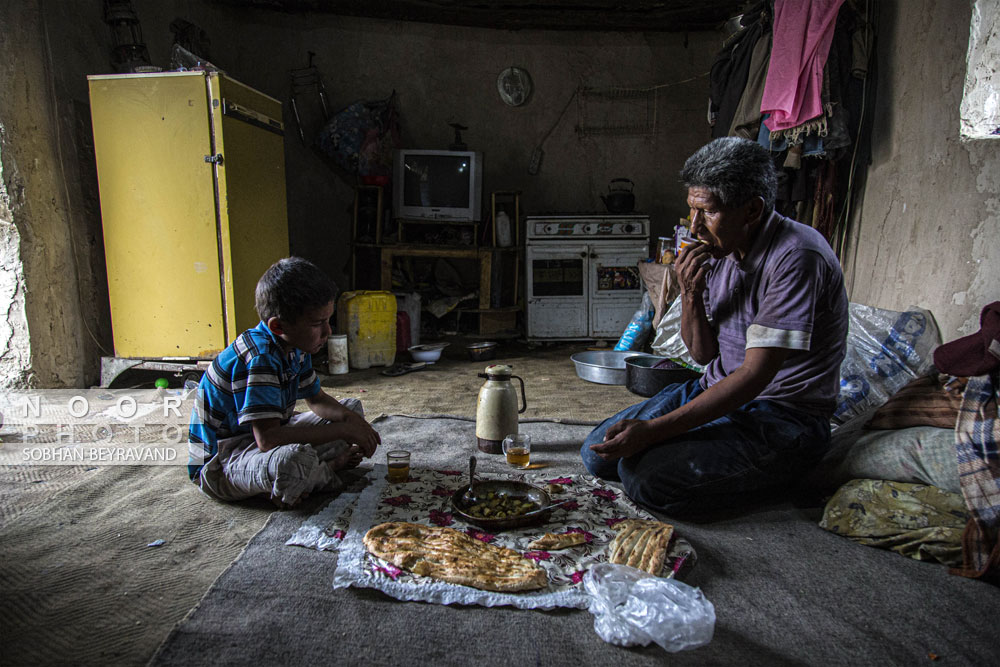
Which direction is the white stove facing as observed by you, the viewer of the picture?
facing the viewer

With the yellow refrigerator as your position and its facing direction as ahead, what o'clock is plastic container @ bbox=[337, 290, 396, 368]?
The plastic container is roughly at 10 o'clock from the yellow refrigerator.

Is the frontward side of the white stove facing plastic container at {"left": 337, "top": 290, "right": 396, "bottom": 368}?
no

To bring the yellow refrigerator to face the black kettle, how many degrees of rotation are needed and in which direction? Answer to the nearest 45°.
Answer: approximately 45° to its left

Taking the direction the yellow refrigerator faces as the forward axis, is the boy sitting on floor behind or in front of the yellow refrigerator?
in front

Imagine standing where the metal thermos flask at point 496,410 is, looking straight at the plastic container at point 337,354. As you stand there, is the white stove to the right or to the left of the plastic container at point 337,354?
right

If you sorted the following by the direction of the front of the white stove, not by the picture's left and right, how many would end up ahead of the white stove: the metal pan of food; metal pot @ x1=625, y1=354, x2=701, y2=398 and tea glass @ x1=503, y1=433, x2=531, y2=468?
3

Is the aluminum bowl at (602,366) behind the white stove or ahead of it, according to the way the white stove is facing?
ahead

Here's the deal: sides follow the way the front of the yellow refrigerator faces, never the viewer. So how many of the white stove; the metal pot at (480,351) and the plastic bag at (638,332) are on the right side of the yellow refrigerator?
0

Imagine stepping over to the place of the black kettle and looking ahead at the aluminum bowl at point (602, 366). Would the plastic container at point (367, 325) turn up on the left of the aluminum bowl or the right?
right

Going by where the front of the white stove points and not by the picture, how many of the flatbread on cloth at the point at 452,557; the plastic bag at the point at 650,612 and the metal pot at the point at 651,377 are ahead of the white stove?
3

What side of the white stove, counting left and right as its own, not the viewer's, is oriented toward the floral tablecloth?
front

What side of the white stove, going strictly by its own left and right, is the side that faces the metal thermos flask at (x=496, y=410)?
front

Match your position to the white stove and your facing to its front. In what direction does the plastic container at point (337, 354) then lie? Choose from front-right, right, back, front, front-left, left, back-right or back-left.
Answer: front-right

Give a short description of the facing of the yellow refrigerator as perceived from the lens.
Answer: facing the viewer and to the right of the viewer

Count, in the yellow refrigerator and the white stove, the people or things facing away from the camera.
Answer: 0
